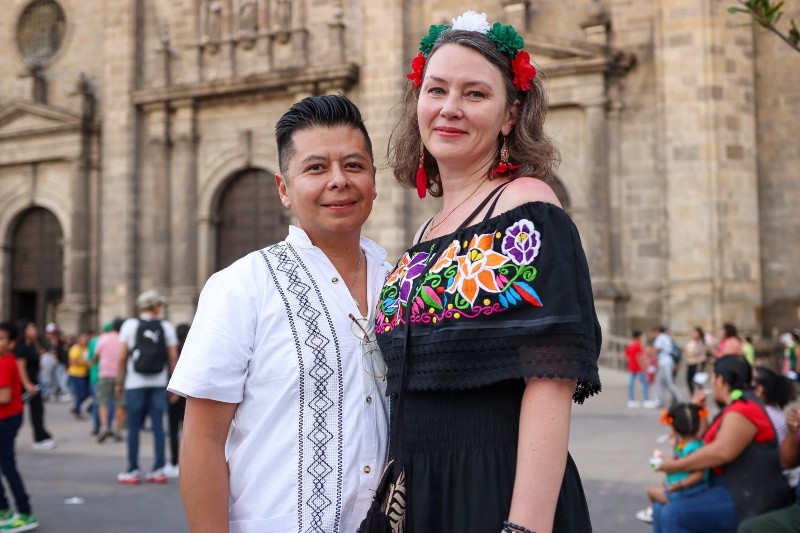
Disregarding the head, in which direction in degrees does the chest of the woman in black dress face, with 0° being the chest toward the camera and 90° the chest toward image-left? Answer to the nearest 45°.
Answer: approximately 45°

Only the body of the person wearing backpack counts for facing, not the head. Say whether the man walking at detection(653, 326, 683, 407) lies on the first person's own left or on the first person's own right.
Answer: on the first person's own right

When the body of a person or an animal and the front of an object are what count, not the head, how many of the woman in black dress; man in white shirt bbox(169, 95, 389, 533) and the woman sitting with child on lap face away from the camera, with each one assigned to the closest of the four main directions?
0

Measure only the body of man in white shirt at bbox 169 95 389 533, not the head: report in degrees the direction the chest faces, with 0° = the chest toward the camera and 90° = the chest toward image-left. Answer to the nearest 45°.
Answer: approximately 315°

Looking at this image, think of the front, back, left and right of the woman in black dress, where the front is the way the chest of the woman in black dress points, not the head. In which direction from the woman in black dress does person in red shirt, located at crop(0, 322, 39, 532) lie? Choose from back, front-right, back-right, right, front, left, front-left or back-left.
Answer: right

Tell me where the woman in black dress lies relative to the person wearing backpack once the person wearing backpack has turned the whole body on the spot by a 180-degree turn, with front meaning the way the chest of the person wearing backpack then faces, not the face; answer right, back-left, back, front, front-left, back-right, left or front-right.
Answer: front

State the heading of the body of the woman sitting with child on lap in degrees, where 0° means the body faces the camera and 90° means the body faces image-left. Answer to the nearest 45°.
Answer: approximately 90°

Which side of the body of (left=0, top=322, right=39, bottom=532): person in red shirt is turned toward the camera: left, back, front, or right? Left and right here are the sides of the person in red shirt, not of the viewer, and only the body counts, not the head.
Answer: left

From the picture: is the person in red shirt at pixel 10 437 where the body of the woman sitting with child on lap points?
yes

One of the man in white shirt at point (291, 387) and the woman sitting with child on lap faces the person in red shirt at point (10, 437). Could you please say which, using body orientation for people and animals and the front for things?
the woman sitting with child on lap

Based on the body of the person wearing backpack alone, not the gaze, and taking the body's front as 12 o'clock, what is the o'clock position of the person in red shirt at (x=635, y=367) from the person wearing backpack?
The person in red shirt is roughly at 2 o'clock from the person wearing backpack.

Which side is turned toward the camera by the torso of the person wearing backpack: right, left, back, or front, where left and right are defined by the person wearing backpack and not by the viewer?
back

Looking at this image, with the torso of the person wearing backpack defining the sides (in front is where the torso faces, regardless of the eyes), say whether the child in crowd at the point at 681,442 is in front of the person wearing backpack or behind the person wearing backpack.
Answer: behind

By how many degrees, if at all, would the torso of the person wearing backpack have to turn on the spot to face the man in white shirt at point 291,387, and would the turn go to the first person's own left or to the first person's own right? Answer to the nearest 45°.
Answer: approximately 180°
